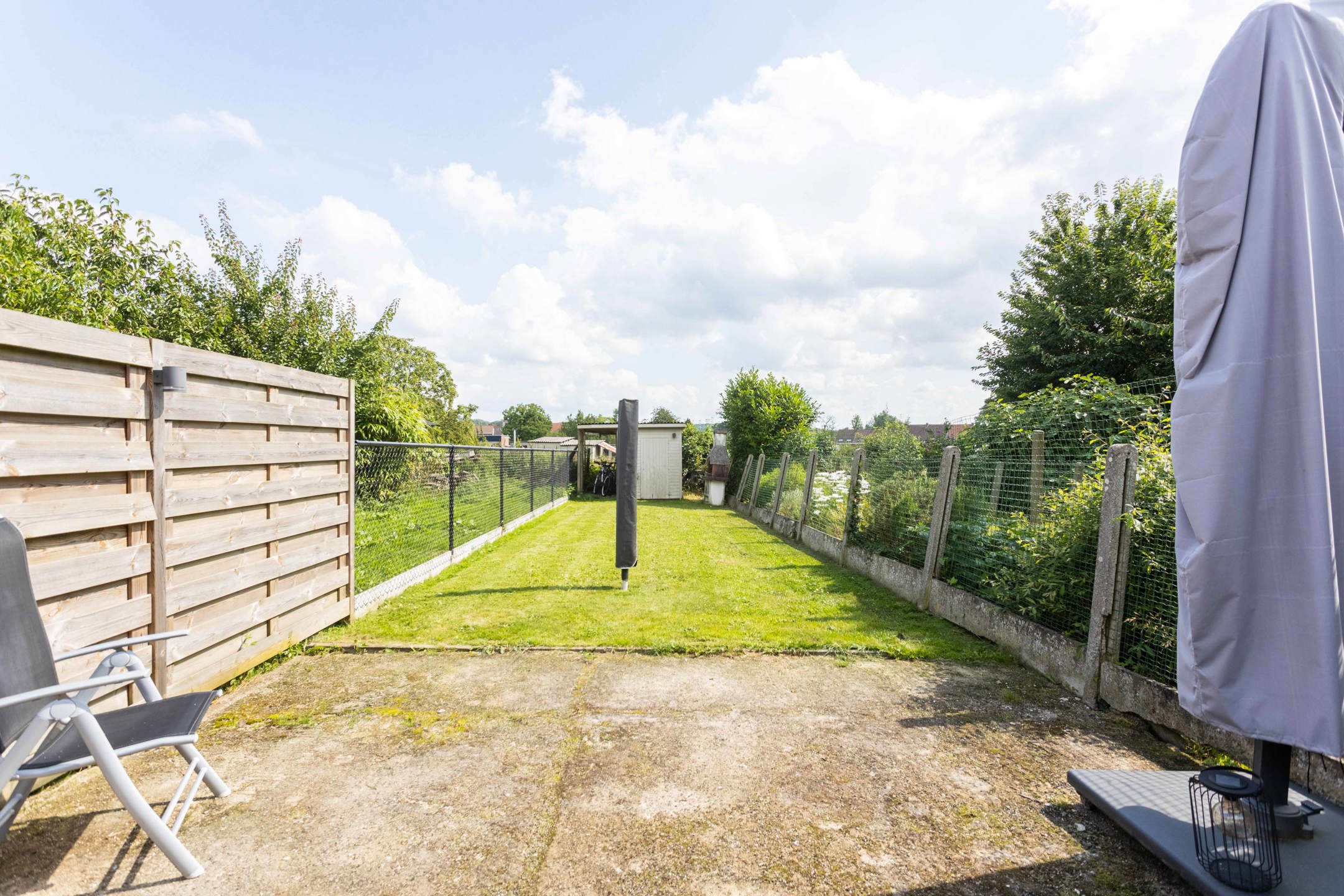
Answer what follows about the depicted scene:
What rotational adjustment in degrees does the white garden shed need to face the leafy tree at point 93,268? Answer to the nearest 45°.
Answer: approximately 45° to its right

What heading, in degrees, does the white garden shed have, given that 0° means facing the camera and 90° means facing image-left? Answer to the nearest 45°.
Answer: approximately 0°

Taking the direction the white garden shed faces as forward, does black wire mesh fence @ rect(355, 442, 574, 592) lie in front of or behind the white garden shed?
in front

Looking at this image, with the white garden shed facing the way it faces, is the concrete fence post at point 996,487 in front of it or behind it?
in front

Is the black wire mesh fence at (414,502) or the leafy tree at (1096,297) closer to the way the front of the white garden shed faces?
the black wire mesh fence

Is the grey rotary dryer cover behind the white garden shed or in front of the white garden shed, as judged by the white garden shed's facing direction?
in front

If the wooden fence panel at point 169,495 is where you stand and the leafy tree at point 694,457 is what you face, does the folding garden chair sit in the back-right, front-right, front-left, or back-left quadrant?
back-right

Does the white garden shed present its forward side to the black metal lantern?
yes

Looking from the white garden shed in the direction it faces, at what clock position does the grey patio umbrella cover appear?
The grey patio umbrella cover is roughly at 12 o'clock from the white garden shed.

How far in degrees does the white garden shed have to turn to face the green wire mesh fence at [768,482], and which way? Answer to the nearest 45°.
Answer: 0° — it already faces it

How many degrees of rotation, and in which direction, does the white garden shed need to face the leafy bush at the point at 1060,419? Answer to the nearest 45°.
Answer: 0° — it already faces it
